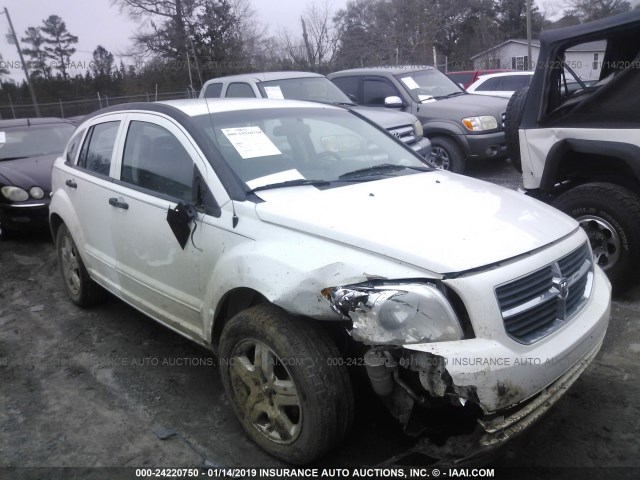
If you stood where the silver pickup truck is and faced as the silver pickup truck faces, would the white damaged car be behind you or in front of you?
in front

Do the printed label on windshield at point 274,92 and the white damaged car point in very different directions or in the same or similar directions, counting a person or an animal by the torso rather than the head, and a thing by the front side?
same or similar directions

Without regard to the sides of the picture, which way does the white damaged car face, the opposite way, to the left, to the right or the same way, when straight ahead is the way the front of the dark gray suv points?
the same way

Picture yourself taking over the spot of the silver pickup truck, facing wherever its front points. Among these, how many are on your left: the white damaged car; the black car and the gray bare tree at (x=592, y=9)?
1

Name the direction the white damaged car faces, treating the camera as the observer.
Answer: facing the viewer and to the right of the viewer

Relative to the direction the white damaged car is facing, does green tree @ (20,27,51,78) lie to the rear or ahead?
to the rear

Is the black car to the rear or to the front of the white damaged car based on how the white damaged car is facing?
to the rear

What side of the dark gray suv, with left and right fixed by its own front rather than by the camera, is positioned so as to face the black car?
right

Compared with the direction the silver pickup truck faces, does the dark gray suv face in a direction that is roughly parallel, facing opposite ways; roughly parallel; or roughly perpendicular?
roughly parallel

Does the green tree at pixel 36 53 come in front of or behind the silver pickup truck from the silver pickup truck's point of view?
behind

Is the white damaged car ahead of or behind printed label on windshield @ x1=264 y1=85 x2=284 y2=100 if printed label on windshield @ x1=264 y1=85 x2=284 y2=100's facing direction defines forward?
ahead

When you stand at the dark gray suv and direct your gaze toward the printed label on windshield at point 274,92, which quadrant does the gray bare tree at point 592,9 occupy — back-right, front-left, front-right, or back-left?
back-right

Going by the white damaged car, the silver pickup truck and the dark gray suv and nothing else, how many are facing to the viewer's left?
0

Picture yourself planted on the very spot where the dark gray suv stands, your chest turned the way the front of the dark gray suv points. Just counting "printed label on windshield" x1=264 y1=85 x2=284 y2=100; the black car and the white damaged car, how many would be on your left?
0

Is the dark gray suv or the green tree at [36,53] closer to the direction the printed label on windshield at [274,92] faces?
the dark gray suv
